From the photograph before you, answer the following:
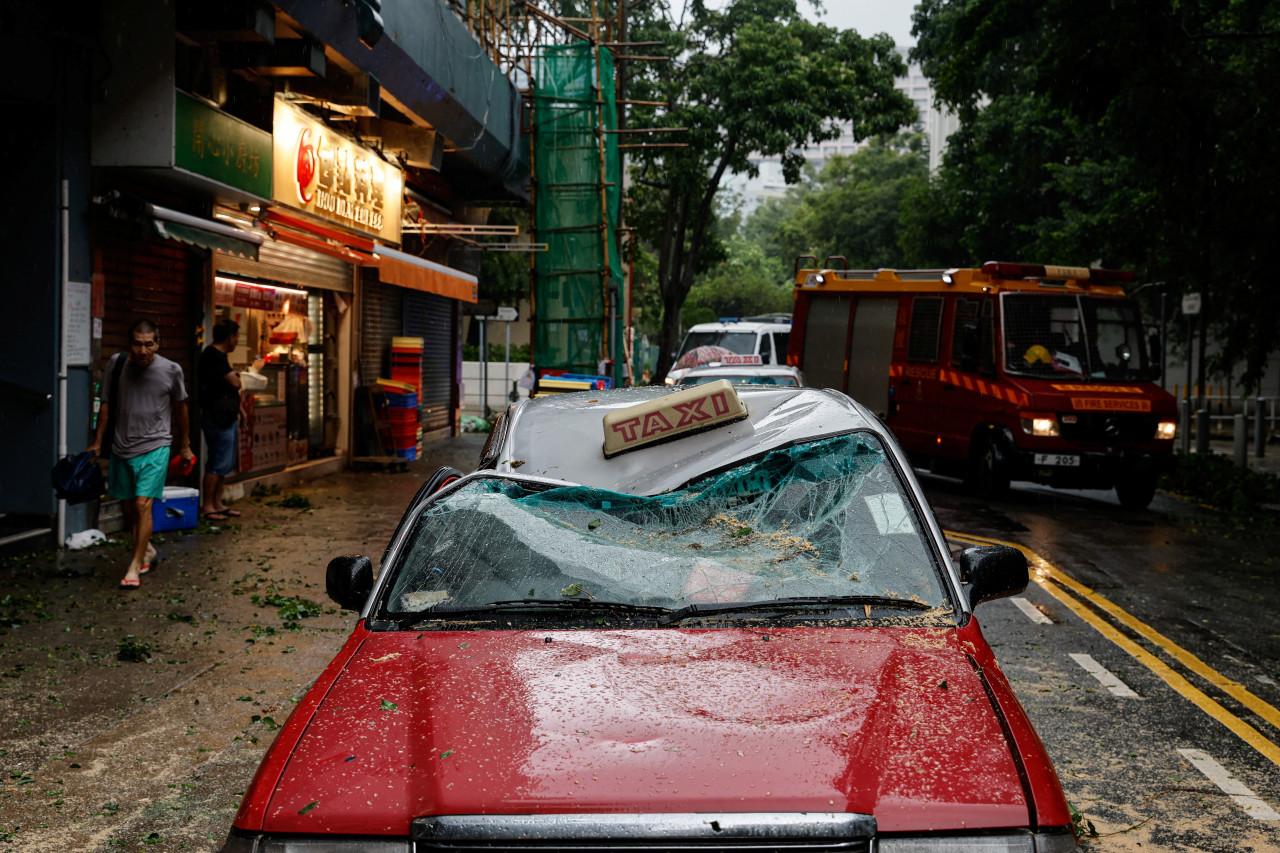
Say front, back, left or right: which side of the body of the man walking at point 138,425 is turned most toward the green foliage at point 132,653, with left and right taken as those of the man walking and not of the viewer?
front

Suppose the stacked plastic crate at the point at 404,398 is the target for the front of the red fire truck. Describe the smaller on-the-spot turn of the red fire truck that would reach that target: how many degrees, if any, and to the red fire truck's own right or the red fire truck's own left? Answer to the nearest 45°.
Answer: approximately 135° to the red fire truck's own right

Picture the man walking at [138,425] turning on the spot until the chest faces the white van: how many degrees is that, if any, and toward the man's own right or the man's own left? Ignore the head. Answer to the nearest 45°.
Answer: approximately 135° to the man's own left

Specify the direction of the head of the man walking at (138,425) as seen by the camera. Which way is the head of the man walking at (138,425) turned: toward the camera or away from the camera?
toward the camera

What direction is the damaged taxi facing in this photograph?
toward the camera

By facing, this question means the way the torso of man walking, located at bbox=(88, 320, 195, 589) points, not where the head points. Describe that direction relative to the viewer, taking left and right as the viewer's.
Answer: facing the viewer

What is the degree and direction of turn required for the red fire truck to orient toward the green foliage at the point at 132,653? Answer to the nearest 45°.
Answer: approximately 90° to its right

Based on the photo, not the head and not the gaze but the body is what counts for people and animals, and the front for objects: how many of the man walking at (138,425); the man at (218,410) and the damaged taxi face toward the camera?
2

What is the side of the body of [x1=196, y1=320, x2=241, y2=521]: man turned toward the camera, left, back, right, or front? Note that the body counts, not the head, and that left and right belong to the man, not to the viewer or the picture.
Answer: right

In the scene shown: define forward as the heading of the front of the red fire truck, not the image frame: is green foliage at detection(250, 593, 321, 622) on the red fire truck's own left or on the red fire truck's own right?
on the red fire truck's own right

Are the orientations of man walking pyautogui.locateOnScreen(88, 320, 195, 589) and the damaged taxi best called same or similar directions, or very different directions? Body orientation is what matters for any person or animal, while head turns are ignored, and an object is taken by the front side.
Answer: same or similar directions

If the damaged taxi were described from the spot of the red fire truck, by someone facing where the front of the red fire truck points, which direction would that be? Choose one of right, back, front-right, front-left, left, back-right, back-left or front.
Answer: front-right

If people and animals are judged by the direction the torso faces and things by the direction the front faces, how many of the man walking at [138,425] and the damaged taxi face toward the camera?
2

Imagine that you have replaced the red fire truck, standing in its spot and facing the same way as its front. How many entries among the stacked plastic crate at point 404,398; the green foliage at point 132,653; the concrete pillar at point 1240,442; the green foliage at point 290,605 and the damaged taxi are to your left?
1
